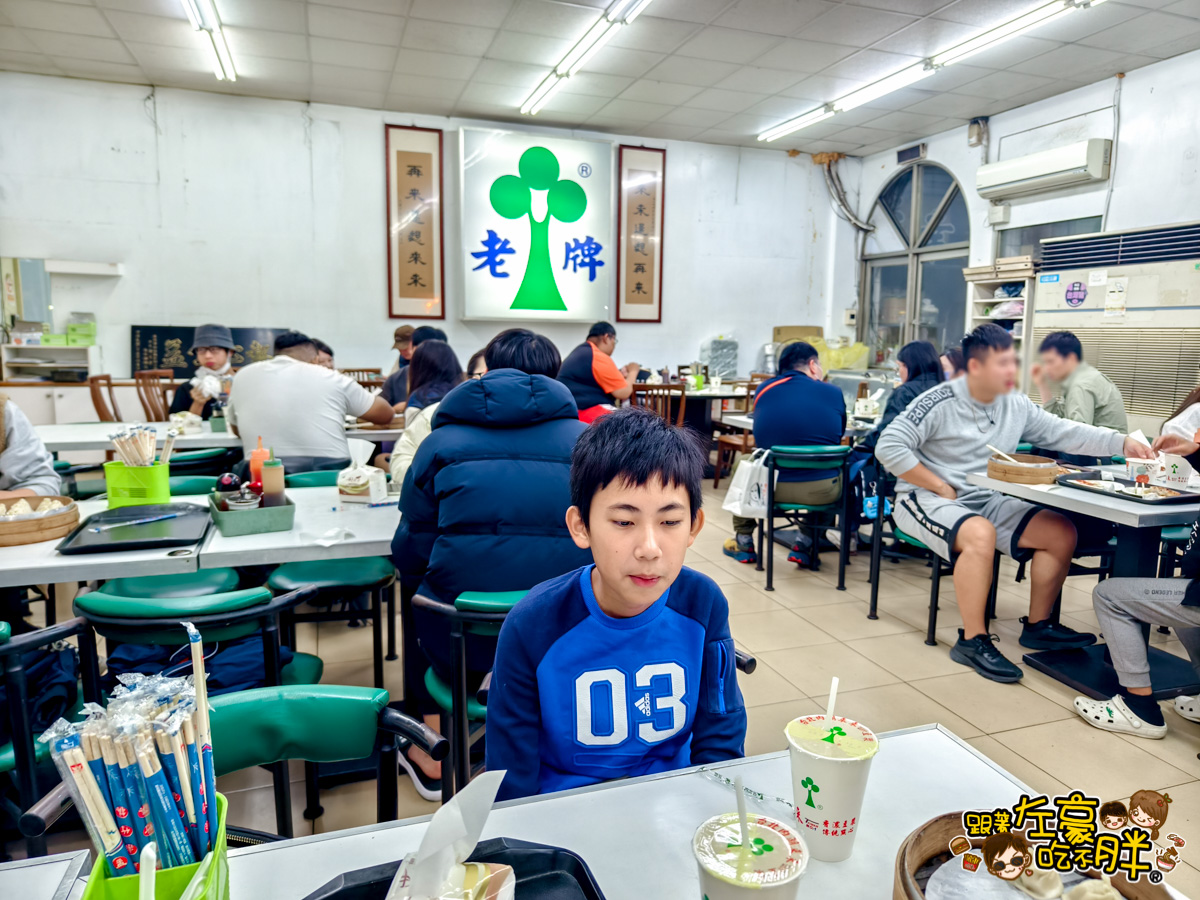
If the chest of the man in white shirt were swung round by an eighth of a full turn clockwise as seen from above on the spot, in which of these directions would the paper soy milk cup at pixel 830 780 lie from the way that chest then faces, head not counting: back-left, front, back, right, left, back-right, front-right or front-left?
back-right

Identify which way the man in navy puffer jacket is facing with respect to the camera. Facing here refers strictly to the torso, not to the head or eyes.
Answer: away from the camera

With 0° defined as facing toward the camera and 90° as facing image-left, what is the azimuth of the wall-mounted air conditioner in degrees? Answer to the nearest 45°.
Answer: approximately 45°

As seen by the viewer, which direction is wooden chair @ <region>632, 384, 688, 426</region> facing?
away from the camera

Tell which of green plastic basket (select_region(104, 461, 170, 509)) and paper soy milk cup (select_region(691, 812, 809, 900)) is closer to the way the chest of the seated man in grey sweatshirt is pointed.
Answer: the paper soy milk cup

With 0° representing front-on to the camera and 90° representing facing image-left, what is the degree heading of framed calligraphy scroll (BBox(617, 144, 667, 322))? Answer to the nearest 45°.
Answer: approximately 0°

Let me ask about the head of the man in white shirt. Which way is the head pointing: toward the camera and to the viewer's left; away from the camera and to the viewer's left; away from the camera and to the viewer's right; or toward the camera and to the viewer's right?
away from the camera and to the viewer's right

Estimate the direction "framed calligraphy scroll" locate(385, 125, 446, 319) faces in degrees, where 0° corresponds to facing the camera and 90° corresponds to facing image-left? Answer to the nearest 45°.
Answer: approximately 0°
